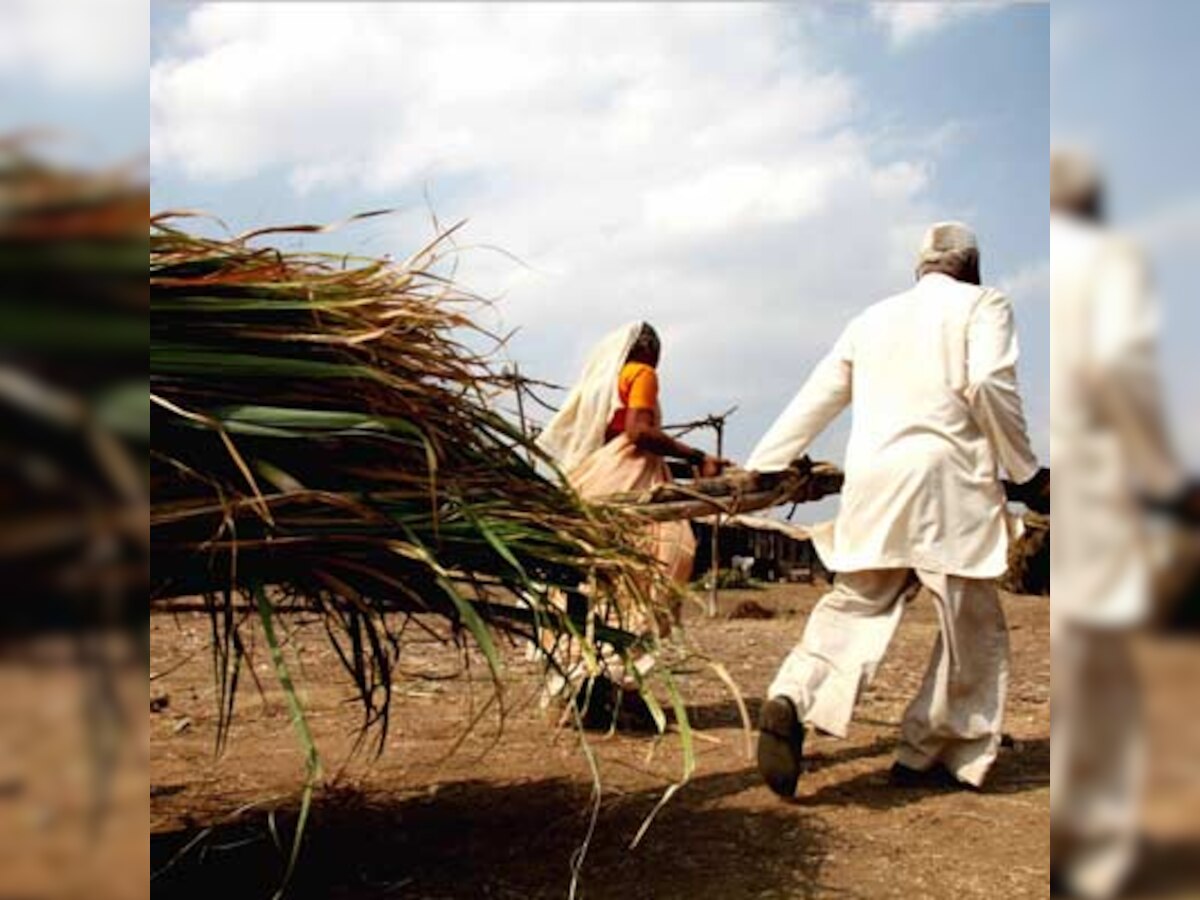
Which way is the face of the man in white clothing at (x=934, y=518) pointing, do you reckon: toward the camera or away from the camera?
away from the camera

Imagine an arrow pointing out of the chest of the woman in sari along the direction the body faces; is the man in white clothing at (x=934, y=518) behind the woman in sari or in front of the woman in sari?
in front

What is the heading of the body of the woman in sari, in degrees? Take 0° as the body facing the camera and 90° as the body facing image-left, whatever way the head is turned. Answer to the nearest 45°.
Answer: approximately 270°
